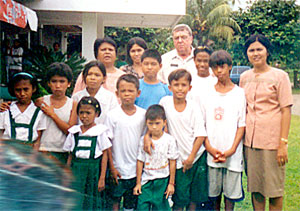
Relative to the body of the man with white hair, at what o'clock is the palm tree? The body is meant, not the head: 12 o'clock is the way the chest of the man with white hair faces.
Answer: The palm tree is roughly at 6 o'clock from the man with white hair.

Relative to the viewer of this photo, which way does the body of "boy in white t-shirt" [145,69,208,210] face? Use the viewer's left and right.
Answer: facing the viewer

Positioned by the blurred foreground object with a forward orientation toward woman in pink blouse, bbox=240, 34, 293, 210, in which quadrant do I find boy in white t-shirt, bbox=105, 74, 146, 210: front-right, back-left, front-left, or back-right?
front-left

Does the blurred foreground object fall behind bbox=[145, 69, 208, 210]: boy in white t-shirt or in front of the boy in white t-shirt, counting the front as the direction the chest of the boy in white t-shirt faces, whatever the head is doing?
in front

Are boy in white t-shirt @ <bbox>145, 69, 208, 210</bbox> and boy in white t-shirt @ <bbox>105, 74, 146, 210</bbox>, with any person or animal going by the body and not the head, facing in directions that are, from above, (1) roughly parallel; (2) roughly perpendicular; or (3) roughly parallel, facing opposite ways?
roughly parallel

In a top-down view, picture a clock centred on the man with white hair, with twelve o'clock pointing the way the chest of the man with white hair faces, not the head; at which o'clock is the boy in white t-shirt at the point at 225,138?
The boy in white t-shirt is roughly at 11 o'clock from the man with white hair.

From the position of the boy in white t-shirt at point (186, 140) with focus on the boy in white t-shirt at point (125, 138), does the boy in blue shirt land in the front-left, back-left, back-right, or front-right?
front-right

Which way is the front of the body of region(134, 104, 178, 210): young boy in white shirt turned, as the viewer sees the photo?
toward the camera

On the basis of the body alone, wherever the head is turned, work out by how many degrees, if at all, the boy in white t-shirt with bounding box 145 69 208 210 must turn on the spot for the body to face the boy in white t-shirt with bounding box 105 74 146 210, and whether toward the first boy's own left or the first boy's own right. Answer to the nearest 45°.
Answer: approximately 90° to the first boy's own right

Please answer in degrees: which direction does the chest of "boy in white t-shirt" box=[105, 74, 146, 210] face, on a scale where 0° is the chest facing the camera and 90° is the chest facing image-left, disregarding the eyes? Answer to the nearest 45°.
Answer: approximately 0°

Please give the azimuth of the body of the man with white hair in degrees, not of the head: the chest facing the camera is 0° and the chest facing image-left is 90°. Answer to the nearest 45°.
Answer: approximately 0°

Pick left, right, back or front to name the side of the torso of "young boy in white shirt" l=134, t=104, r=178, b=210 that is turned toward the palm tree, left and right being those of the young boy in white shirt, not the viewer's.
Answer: back
